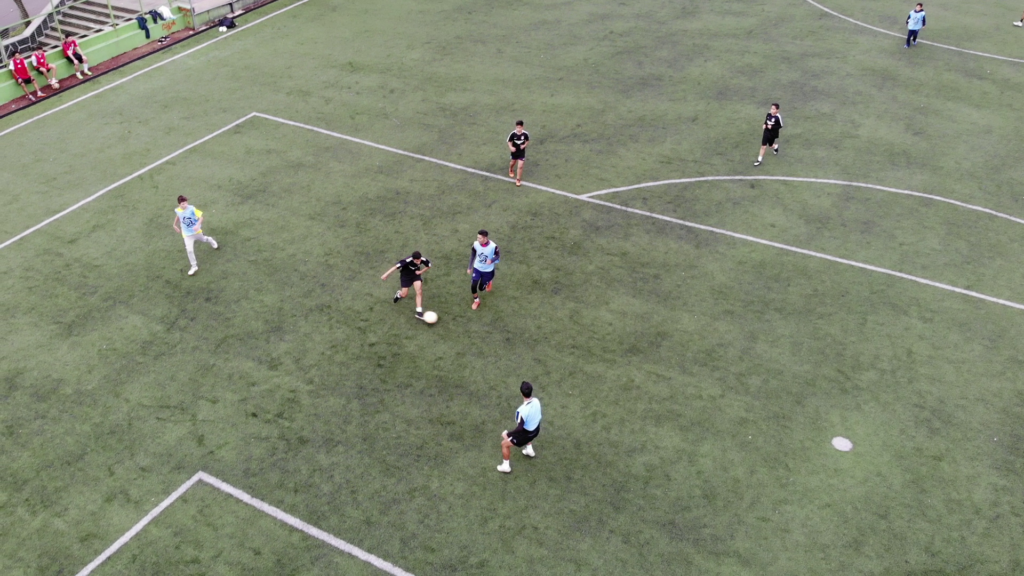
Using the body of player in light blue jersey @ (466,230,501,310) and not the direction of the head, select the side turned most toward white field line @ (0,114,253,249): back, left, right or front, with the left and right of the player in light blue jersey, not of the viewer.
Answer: right

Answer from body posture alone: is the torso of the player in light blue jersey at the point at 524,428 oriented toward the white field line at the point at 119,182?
yes

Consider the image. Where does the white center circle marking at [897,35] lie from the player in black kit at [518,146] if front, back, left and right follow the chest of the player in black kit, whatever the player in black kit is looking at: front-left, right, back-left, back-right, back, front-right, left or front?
back-left

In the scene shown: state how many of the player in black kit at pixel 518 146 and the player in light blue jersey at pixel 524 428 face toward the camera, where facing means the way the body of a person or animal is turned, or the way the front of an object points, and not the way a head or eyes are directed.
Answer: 1

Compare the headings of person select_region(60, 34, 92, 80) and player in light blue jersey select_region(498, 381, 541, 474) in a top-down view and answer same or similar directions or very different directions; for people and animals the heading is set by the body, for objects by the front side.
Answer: very different directions

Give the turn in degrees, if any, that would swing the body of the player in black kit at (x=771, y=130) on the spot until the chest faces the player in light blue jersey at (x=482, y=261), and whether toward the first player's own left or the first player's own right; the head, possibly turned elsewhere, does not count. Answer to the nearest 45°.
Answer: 0° — they already face them

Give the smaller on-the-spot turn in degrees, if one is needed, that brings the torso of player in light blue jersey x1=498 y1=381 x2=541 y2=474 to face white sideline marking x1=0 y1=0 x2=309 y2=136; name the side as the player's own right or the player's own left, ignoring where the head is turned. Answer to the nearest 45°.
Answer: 0° — they already face it

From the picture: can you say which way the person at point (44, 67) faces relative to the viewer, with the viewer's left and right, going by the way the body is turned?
facing the viewer and to the right of the viewer

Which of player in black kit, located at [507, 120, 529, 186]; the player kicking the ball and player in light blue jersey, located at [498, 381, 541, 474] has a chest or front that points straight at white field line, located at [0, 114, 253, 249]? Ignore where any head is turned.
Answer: the player in light blue jersey

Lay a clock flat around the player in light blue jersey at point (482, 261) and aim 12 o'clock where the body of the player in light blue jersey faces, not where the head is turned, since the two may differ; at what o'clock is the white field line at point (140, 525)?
The white field line is roughly at 12 o'clock from the player in light blue jersey.

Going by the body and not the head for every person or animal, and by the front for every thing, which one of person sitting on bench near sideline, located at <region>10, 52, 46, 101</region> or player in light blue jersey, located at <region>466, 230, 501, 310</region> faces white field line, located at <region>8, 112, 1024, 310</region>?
the person sitting on bench near sideline

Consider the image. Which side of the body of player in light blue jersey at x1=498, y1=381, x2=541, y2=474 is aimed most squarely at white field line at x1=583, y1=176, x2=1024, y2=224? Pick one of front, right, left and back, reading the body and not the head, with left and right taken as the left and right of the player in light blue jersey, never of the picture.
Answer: right

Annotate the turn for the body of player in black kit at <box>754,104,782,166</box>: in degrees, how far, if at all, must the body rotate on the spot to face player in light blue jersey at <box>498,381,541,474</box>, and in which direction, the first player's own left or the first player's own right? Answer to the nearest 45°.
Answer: approximately 45° to the first player's own left

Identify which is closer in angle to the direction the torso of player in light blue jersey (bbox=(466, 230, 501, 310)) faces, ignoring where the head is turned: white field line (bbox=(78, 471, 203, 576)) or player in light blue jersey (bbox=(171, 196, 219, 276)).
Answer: the white field line

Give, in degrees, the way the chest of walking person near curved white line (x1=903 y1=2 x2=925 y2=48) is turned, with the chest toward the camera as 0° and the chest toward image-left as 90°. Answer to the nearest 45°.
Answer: approximately 45°

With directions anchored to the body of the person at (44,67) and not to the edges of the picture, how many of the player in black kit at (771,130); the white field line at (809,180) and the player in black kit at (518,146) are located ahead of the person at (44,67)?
3

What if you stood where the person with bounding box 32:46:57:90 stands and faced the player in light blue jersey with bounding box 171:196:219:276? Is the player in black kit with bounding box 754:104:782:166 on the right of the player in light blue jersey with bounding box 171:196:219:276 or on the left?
left

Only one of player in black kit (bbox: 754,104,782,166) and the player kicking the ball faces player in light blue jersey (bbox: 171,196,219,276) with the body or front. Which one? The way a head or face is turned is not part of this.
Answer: the player in black kit
